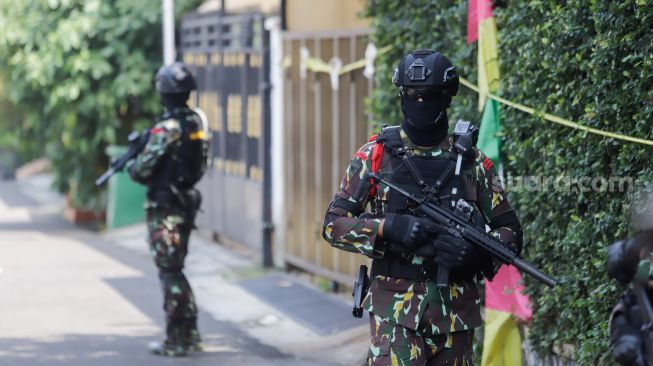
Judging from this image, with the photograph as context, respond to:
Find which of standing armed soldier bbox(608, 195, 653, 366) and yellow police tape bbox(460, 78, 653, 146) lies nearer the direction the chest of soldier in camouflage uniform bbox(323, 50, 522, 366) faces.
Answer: the standing armed soldier

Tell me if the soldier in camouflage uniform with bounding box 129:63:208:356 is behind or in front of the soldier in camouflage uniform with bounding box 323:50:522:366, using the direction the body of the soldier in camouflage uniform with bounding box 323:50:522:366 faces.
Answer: behind

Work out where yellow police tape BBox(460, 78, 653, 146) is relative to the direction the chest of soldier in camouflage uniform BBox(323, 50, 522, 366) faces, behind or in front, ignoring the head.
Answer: behind

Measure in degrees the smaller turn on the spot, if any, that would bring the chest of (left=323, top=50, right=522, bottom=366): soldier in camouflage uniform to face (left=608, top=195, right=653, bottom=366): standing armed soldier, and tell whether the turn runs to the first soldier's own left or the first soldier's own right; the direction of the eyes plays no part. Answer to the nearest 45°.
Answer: approximately 45° to the first soldier's own left

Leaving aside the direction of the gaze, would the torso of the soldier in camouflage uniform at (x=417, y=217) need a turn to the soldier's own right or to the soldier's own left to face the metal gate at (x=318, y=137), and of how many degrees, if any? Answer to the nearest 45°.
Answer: approximately 180°

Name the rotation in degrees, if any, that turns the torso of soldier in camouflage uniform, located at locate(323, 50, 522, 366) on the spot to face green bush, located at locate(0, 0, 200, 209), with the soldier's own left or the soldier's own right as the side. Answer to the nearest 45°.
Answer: approximately 135° to the soldier's own right

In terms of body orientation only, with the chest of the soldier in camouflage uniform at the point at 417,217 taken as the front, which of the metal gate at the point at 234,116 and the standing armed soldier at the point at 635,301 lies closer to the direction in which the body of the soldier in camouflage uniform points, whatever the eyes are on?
the standing armed soldier

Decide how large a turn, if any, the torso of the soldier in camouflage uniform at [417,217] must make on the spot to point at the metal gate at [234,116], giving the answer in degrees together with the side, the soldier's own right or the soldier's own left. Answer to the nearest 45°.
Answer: approximately 180°

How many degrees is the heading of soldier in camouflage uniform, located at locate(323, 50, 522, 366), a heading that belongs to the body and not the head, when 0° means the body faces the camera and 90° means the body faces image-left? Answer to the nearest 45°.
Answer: approximately 0°
